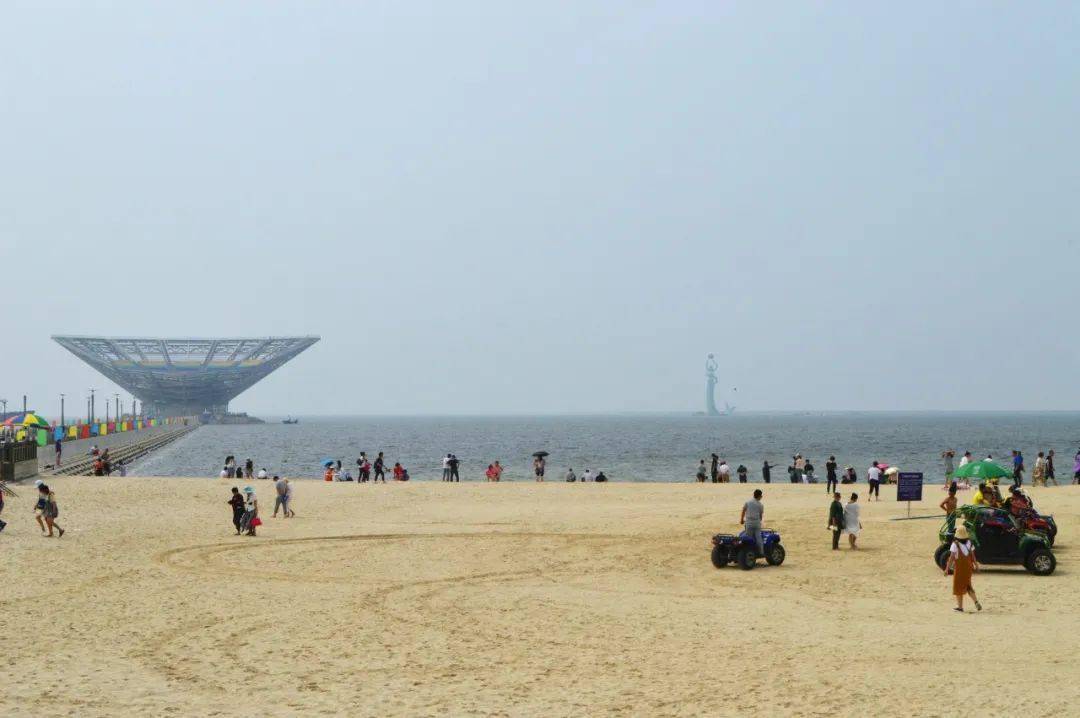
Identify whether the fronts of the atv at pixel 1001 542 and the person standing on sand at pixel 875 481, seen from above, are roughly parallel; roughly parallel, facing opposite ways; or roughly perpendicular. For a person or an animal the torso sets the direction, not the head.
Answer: roughly perpendicular

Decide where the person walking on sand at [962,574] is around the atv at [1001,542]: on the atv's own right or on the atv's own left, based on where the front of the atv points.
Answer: on the atv's own right

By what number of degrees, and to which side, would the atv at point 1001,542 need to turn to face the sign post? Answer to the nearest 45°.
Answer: approximately 90° to its left

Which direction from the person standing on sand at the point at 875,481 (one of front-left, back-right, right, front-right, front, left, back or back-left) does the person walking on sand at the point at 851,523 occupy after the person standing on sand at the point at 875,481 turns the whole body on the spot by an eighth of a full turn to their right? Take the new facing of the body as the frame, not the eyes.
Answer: back-right

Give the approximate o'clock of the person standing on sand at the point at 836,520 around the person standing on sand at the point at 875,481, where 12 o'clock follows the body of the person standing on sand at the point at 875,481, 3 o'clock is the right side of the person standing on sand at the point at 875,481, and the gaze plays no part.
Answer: the person standing on sand at the point at 836,520 is roughly at 6 o'clock from the person standing on sand at the point at 875,481.

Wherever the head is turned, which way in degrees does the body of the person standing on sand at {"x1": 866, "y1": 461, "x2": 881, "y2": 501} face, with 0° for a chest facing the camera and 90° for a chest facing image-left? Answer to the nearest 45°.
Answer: approximately 180°
